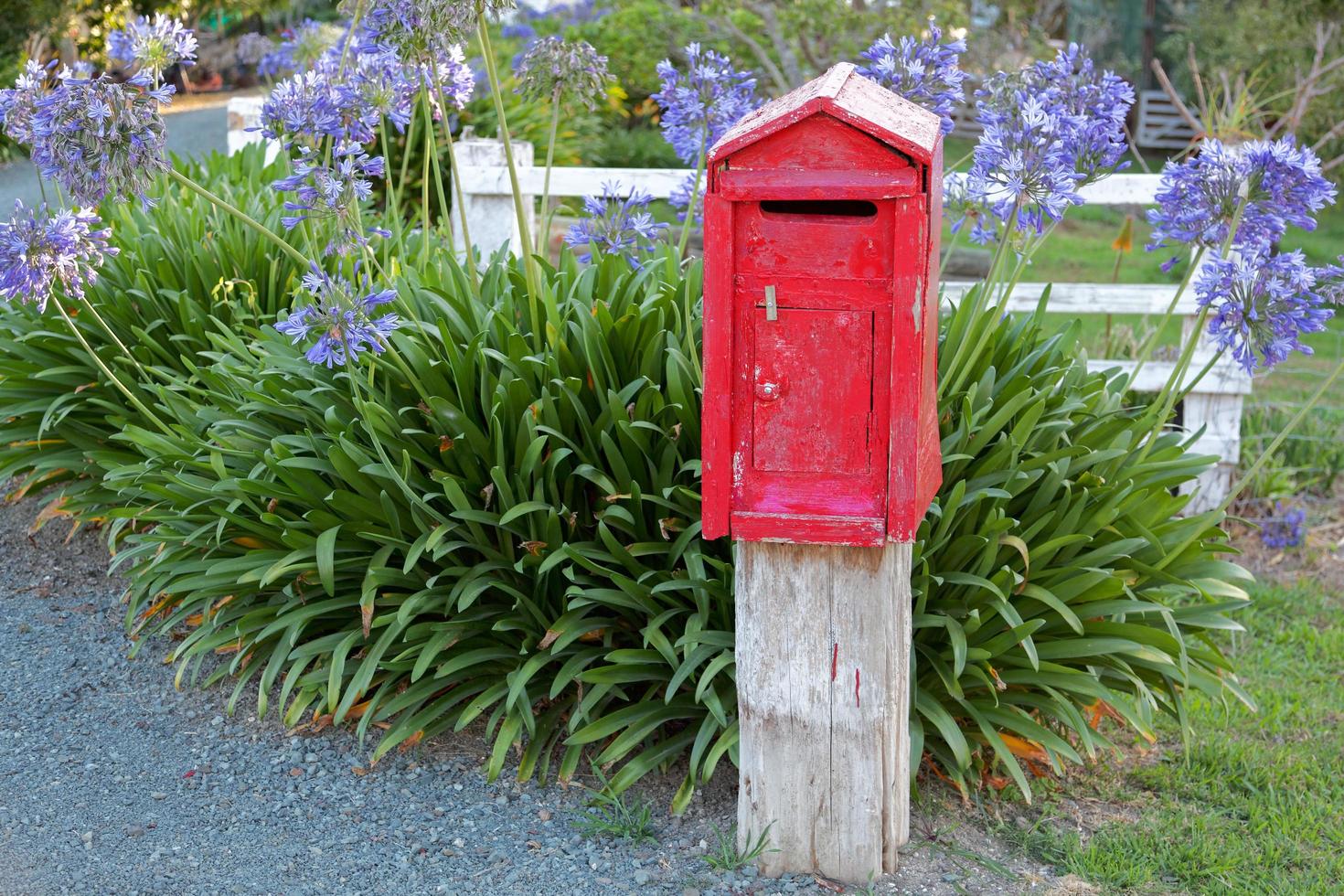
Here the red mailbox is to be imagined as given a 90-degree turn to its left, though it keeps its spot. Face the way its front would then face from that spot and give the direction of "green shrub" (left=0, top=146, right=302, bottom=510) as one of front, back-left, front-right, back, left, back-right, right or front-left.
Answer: back-left

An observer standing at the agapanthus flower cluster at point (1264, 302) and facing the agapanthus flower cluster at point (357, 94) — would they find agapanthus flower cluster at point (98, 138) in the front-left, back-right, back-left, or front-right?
front-left

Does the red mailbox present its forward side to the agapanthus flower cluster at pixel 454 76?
no

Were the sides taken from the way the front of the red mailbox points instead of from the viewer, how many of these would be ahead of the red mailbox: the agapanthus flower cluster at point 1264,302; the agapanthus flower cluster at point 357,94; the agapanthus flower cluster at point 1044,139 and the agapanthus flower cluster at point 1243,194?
0

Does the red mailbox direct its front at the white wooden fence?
no

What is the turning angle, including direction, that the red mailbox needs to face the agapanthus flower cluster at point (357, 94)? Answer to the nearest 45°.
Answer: approximately 135° to its right

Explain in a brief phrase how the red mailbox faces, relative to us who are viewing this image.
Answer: facing the viewer

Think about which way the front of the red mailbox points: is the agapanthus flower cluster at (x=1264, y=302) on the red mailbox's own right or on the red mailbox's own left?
on the red mailbox's own left

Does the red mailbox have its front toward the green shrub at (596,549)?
no

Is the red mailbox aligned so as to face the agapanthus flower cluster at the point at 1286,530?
no

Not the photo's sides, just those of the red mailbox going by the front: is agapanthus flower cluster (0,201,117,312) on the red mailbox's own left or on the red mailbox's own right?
on the red mailbox's own right

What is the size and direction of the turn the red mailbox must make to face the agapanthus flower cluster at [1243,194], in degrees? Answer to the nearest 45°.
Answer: approximately 135° to its left
